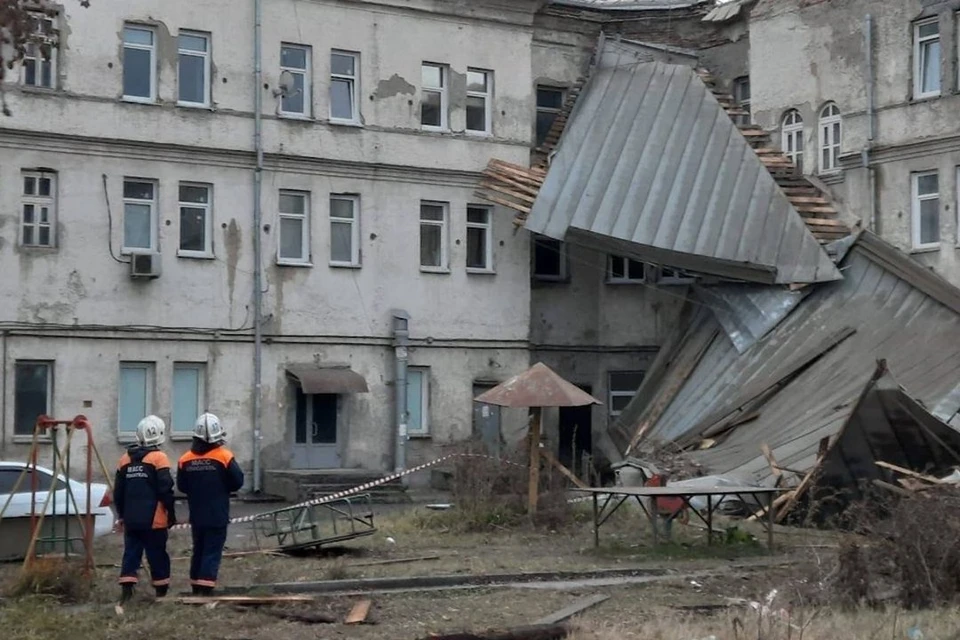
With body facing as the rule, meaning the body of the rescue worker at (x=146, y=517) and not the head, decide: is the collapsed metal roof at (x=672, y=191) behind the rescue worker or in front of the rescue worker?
in front

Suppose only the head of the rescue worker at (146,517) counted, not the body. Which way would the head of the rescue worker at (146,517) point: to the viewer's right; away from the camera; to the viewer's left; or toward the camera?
away from the camera

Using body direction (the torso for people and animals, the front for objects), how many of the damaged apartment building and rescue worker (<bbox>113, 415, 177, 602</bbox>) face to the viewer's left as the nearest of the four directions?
0

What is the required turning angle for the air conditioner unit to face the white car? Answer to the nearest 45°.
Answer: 0° — it already faces it

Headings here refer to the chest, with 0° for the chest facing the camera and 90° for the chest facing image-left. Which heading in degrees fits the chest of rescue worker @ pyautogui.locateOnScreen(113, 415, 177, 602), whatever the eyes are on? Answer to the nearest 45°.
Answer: approximately 225°

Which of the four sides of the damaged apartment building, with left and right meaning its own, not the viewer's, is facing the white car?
front

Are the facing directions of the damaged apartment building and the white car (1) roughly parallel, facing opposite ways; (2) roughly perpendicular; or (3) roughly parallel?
roughly perpendicular

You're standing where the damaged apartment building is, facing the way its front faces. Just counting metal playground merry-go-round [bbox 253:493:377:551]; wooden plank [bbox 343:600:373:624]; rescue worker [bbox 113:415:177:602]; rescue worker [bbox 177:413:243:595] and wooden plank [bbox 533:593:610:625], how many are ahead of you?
5

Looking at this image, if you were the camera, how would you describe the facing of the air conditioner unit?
facing the viewer

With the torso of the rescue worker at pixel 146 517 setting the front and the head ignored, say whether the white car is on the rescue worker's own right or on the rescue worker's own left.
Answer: on the rescue worker's own left
